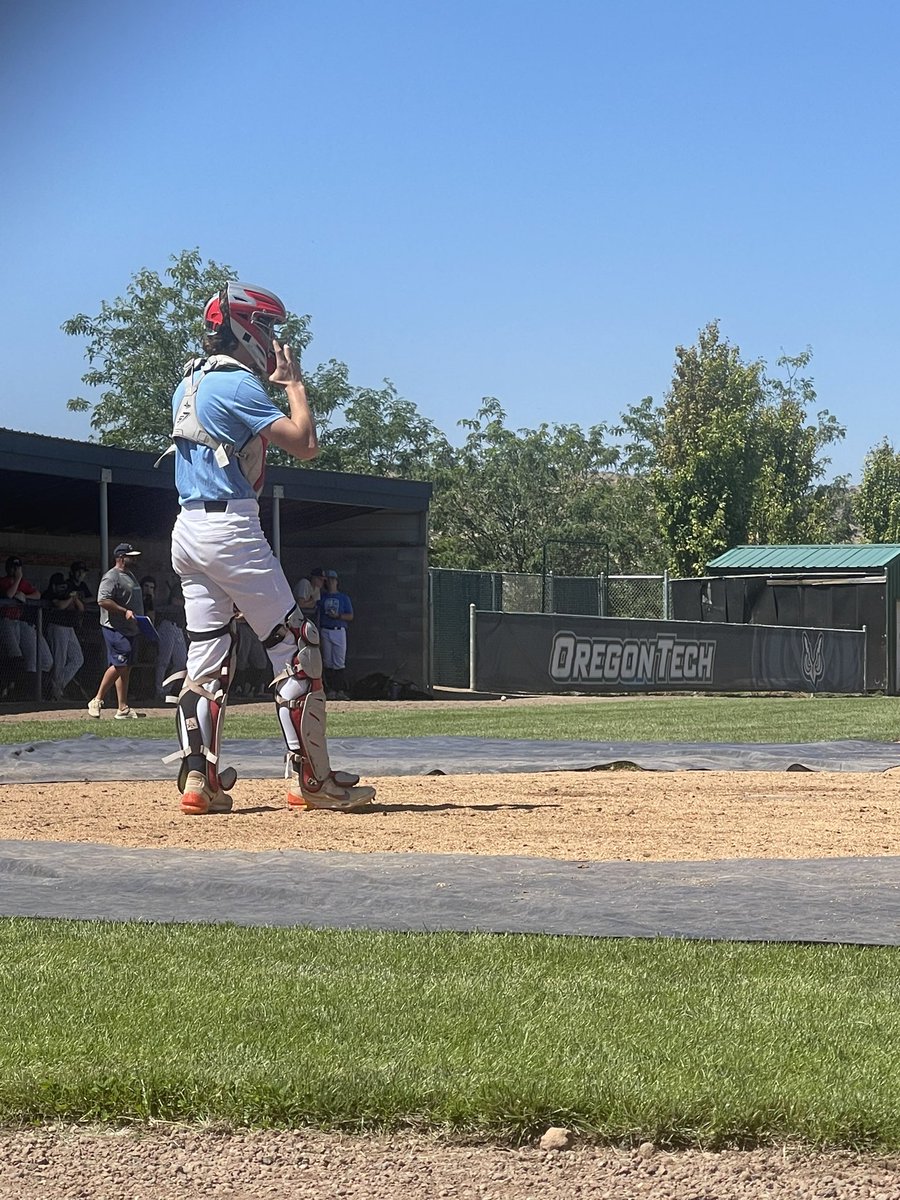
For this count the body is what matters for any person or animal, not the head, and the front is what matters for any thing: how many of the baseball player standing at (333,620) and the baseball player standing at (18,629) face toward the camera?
2

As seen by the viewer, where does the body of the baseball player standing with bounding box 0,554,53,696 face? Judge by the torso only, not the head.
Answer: toward the camera

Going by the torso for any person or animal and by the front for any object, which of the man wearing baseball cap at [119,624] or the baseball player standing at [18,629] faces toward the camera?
the baseball player standing

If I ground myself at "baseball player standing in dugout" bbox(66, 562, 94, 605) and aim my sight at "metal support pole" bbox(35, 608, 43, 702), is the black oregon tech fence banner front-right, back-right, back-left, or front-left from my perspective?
back-left

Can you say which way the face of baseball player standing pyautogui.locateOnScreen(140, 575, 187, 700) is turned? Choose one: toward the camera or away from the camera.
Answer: toward the camera

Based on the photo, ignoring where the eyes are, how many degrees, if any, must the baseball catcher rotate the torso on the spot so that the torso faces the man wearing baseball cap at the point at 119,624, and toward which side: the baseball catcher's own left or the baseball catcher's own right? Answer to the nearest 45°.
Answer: approximately 45° to the baseball catcher's own left

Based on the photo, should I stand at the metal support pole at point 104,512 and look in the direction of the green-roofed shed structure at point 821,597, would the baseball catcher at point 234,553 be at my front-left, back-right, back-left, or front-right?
back-right

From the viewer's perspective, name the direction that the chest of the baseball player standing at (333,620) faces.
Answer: toward the camera
